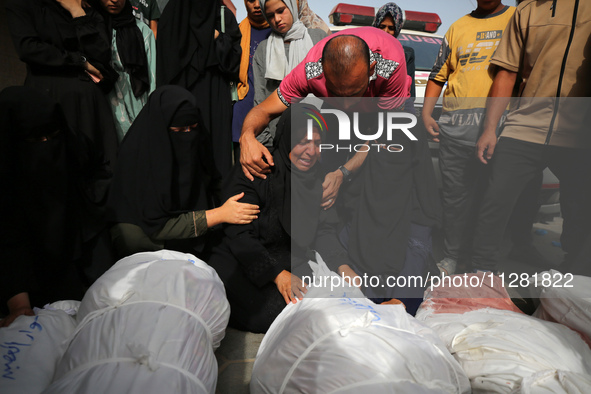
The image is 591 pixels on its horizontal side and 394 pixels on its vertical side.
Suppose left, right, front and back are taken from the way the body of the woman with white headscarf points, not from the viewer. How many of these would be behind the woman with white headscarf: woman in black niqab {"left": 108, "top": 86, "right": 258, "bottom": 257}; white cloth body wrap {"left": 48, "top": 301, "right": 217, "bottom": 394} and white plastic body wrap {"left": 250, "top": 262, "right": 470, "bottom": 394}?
0

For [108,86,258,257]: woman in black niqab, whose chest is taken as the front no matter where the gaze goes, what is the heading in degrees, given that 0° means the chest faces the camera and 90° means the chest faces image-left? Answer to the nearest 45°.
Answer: approximately 315°

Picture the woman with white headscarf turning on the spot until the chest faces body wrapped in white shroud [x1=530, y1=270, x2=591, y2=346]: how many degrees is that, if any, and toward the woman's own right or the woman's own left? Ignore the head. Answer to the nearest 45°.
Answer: approximately 45° to the woman's own left

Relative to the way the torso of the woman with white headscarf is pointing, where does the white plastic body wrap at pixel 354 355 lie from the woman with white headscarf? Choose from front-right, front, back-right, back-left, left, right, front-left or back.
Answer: front

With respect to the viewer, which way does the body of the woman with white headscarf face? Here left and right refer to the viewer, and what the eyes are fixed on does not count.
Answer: facing the viewer

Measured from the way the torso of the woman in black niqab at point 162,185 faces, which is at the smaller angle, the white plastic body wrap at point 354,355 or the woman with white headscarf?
the white plastic body wrap

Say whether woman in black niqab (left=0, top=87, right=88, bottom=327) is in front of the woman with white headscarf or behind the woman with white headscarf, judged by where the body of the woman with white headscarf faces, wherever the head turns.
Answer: in front

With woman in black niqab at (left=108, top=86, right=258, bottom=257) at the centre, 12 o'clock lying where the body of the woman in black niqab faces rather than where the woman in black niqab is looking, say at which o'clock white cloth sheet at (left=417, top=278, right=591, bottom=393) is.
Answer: The white cloth sheet is roughly at 12 o'clock from the woman in black niqab.

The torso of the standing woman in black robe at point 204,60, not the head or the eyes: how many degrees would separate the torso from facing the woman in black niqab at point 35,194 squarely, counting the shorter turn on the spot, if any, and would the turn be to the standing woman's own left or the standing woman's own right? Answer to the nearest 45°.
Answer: approximately 90° to the standing woman's own right

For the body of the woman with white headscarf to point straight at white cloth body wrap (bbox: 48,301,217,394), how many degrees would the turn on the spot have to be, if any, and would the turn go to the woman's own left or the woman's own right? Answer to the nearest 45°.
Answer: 0° — they already face it

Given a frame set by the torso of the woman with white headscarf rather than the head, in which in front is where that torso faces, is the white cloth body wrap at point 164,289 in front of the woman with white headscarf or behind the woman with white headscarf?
in front

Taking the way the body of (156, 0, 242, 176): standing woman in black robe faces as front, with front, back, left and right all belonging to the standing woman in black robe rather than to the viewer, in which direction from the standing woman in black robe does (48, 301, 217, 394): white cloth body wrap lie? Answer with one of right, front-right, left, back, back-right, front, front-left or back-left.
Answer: front-right

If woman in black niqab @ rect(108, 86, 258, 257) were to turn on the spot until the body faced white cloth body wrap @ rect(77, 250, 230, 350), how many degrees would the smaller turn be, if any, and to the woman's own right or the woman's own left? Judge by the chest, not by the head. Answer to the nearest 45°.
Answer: approximately 45° to the woman's own right

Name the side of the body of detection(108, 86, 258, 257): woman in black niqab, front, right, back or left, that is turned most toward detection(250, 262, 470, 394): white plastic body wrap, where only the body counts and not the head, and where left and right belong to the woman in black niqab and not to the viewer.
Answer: front

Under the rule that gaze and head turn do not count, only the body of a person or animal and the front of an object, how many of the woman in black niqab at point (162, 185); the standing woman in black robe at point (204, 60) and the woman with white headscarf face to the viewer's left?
0

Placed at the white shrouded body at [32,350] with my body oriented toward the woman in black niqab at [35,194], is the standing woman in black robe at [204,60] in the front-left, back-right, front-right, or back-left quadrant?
front-right

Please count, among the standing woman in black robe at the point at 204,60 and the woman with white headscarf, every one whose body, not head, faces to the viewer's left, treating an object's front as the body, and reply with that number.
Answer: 0
